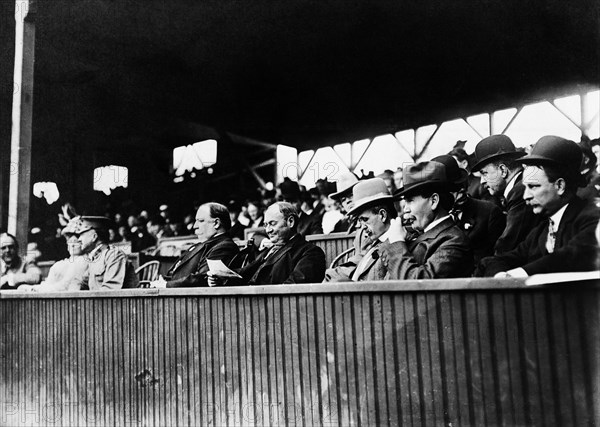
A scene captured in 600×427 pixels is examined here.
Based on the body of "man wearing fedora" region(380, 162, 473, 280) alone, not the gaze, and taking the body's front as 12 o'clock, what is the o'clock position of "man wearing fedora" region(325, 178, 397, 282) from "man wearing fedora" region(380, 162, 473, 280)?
"man wearing fedora" region(325, 178, 397, 282) is roughly at 2 o'clock from "man wearing fedora" region(380, 162, 473, 280).

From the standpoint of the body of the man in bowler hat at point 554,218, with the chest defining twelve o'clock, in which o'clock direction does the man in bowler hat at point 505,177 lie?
the man in bowler hat at point 505,177 is roughly at 4 o'clock from the man in bowler hat at point 554,218.

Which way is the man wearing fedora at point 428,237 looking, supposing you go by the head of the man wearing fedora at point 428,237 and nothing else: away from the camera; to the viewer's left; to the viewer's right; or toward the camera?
to the viewer's left

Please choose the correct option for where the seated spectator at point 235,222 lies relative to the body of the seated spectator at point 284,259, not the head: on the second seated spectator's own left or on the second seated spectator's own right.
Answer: on the second seated spectator's own right

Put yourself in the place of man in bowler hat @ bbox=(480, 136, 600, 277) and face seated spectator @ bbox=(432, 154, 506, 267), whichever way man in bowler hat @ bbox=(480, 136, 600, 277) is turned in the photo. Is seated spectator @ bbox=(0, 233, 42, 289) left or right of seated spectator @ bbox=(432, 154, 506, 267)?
left

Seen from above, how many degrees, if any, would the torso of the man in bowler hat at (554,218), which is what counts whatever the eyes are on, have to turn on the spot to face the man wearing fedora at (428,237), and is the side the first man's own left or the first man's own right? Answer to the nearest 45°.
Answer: approximately 45° to the first man's own right

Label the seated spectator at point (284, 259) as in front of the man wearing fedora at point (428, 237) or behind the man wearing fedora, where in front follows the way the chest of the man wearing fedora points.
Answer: in front
